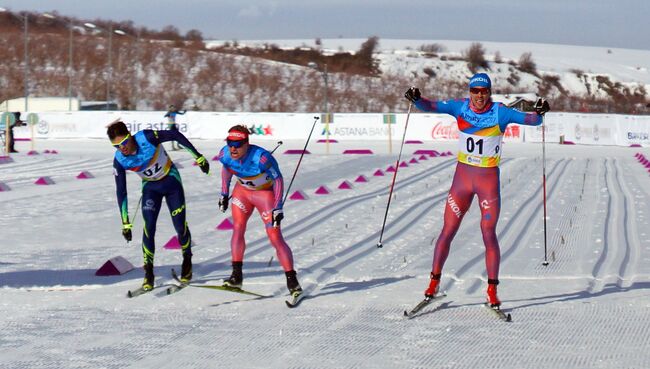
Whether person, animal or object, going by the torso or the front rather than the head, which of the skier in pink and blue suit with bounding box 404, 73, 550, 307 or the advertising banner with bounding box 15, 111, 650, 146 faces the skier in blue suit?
the advertising banner

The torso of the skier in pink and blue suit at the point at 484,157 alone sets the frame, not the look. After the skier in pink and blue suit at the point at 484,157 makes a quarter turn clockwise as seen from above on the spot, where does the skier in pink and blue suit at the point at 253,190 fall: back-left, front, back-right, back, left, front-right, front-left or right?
front

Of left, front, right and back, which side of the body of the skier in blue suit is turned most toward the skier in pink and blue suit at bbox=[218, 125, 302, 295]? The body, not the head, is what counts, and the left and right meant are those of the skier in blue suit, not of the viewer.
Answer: left

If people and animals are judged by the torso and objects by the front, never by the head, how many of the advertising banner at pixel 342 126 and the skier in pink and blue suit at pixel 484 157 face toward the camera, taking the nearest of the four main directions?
2

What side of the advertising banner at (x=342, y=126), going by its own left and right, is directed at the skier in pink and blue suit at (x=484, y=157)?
front

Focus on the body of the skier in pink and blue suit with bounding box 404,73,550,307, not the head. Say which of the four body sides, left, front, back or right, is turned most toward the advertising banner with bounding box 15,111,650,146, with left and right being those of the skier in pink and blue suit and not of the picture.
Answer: back

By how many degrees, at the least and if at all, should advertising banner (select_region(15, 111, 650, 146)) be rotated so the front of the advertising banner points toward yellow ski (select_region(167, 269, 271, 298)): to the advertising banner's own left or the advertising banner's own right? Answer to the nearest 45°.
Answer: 0° — it already faces it

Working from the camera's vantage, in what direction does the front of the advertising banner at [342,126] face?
facing the viewer

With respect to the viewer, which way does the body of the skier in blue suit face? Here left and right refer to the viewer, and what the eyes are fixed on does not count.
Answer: facing the viewer and to the left of the viewer

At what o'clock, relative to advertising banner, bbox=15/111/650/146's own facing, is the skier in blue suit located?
The skier in blue suit is roughly at 12 o'clock from the advertising banner.

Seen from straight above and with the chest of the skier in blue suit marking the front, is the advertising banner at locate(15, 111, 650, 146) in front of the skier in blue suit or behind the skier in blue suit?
behind

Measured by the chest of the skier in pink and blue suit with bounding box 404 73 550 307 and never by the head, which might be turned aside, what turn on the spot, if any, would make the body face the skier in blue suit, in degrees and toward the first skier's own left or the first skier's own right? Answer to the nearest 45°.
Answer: approximately 90° to the first skier's own right

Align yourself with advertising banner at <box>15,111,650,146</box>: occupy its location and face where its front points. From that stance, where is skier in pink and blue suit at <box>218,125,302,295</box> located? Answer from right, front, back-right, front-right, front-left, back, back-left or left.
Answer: front
